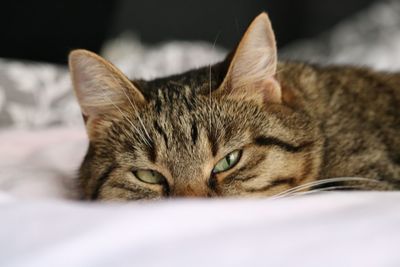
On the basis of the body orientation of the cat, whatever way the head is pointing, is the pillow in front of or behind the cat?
behind

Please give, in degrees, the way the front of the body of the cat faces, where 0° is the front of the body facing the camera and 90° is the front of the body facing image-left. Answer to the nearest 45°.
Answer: approximately 45°
